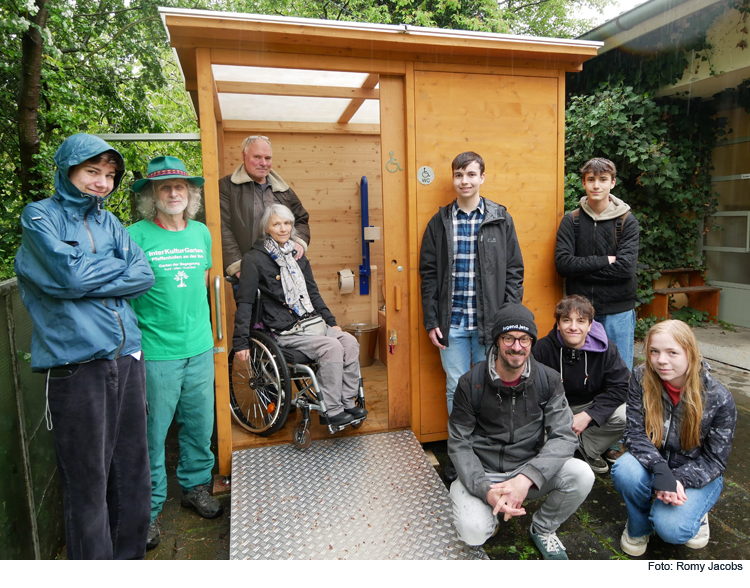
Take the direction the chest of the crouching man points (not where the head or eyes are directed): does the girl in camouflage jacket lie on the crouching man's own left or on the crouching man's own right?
on the crouching man's own left

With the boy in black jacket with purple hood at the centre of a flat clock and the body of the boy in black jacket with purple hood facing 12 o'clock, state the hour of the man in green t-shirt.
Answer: The man in green t-shirt is roughly at 2 o'clock from the boy in black jacket with purple hood.

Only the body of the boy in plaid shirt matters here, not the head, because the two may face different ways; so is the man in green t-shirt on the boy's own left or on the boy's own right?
on the boy's own right

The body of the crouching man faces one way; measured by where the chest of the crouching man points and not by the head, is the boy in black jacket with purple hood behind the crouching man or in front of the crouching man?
behind
